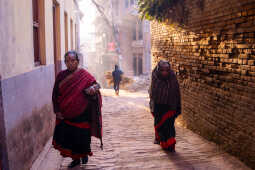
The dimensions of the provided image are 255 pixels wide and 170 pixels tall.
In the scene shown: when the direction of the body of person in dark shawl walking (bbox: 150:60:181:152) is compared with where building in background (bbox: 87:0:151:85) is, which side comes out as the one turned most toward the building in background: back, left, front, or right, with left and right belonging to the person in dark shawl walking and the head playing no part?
back

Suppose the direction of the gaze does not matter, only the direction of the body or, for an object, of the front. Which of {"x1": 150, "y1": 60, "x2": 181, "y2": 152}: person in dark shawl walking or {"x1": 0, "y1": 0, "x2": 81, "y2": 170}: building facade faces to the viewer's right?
the building facade

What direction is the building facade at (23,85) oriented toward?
to the viewer's right

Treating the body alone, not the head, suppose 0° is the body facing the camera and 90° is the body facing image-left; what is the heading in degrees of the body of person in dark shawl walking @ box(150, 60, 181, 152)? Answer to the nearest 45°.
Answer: approximately 0°

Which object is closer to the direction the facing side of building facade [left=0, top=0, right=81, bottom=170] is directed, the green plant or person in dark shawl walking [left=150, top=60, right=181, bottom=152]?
the person in dark shawl walking

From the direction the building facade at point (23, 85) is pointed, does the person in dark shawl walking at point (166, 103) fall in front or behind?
in front

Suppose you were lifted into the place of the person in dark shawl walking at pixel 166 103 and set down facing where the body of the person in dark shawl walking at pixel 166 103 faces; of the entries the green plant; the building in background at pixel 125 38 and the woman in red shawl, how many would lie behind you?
2

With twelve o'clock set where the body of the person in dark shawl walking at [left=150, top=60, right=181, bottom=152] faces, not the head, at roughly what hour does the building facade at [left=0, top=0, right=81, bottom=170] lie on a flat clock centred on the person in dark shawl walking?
The building facade is roughly at 2 o'clock from the person in dark shawl walking.

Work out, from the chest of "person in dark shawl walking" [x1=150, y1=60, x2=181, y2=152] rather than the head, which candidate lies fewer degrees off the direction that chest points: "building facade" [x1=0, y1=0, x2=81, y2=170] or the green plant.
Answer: the building facade

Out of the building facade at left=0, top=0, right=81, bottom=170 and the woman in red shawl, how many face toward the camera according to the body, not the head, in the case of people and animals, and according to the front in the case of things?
1

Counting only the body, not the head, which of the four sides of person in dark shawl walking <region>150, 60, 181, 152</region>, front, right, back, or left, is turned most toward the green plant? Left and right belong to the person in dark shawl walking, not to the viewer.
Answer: back

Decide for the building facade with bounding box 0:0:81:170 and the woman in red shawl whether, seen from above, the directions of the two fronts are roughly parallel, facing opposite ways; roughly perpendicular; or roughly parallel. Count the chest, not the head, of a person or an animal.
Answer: roughly perpendicular
